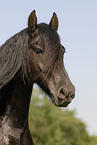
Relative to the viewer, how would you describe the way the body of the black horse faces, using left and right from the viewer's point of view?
facing the viewer and to the right of the viewer
